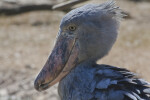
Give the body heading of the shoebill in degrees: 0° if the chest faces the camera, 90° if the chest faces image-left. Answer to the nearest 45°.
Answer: approximately 90°
